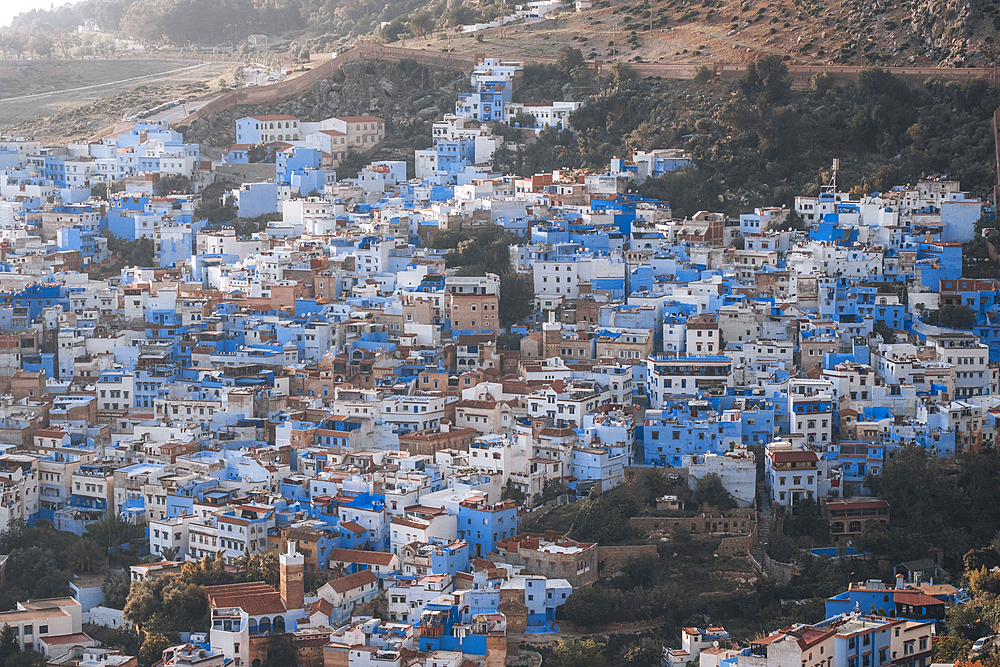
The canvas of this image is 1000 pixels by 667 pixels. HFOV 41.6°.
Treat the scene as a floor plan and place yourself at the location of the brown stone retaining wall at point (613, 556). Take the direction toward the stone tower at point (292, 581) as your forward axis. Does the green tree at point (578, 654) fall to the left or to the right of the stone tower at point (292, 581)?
left

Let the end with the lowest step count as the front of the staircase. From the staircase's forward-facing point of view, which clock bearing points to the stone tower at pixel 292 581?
The stone tower is roughly at 2 o'clock from the staircase.

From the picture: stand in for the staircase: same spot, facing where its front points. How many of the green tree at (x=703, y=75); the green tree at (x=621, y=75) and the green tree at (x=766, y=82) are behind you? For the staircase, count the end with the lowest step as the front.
3

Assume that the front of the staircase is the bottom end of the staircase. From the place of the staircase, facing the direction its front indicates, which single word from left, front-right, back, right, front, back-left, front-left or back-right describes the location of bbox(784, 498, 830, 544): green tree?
left

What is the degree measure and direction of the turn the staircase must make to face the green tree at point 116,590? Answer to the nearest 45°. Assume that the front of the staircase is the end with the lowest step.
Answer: approximately 90° to its right

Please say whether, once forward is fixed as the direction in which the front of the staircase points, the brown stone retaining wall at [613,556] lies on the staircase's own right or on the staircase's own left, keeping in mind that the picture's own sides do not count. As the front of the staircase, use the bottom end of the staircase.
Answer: on the staircase's own right

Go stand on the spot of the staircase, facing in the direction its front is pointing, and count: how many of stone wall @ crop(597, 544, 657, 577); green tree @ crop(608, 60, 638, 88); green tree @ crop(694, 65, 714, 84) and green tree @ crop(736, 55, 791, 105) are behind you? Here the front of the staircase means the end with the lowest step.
3

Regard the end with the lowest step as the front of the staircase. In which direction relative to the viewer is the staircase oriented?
toward the camera

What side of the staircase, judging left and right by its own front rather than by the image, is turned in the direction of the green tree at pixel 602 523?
right

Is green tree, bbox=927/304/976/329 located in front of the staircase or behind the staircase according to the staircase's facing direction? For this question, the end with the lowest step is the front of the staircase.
behind

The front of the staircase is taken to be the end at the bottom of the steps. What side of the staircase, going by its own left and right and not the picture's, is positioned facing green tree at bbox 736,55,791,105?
back

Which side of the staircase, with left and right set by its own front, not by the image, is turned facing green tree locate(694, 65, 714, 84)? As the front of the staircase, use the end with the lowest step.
back

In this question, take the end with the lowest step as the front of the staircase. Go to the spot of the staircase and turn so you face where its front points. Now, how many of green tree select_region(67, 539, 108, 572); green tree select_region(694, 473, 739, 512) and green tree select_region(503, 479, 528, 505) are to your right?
3

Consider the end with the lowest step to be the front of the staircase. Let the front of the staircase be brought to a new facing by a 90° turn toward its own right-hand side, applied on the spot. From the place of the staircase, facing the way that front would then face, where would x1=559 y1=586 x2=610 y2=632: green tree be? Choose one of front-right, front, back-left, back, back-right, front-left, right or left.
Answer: front-left

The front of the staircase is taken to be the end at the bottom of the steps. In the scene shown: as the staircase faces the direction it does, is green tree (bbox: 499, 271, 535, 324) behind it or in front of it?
behind

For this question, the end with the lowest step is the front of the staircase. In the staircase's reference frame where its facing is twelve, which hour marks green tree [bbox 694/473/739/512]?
The green tree is roughly at 3 o'clock from the staircase.

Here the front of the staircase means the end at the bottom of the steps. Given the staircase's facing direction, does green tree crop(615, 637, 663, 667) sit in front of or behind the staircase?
in front

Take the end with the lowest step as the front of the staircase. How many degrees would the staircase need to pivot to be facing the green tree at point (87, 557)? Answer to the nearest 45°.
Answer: approximately 90° to its right
